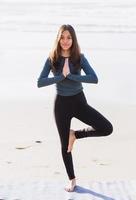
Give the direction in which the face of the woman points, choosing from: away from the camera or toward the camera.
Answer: toward the camera

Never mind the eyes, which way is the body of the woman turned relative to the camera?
toward the camera
